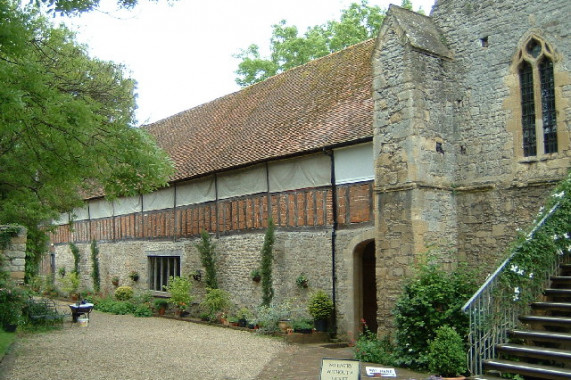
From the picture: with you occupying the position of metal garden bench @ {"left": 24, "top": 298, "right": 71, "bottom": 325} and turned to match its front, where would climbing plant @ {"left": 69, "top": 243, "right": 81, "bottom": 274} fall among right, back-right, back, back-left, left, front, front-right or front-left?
back-left

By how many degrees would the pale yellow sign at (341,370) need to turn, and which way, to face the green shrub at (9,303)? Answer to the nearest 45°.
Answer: approximately 135° to its right

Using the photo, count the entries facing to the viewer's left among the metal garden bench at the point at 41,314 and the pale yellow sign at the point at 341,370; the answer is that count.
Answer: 0

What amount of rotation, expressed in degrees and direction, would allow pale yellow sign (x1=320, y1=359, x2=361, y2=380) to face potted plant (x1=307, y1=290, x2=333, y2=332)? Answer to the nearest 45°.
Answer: approximately 180°

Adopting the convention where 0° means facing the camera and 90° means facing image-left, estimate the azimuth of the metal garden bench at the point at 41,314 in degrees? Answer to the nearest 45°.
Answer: approximately 315°

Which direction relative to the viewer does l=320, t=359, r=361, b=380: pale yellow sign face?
toward the camera

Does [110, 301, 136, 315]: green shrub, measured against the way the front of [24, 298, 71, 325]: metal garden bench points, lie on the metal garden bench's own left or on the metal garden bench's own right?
on the metal garden bench's own left

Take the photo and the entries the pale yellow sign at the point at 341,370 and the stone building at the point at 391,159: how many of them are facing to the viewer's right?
0

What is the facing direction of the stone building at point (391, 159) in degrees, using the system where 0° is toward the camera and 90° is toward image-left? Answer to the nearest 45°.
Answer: approximately 45°

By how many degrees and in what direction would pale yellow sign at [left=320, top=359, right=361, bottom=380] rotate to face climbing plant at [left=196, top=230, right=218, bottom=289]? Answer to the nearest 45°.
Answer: approximately 180°

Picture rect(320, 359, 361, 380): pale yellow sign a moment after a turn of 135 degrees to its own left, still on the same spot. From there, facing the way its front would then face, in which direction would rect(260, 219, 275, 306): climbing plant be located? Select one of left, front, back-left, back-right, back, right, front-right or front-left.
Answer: front-left
